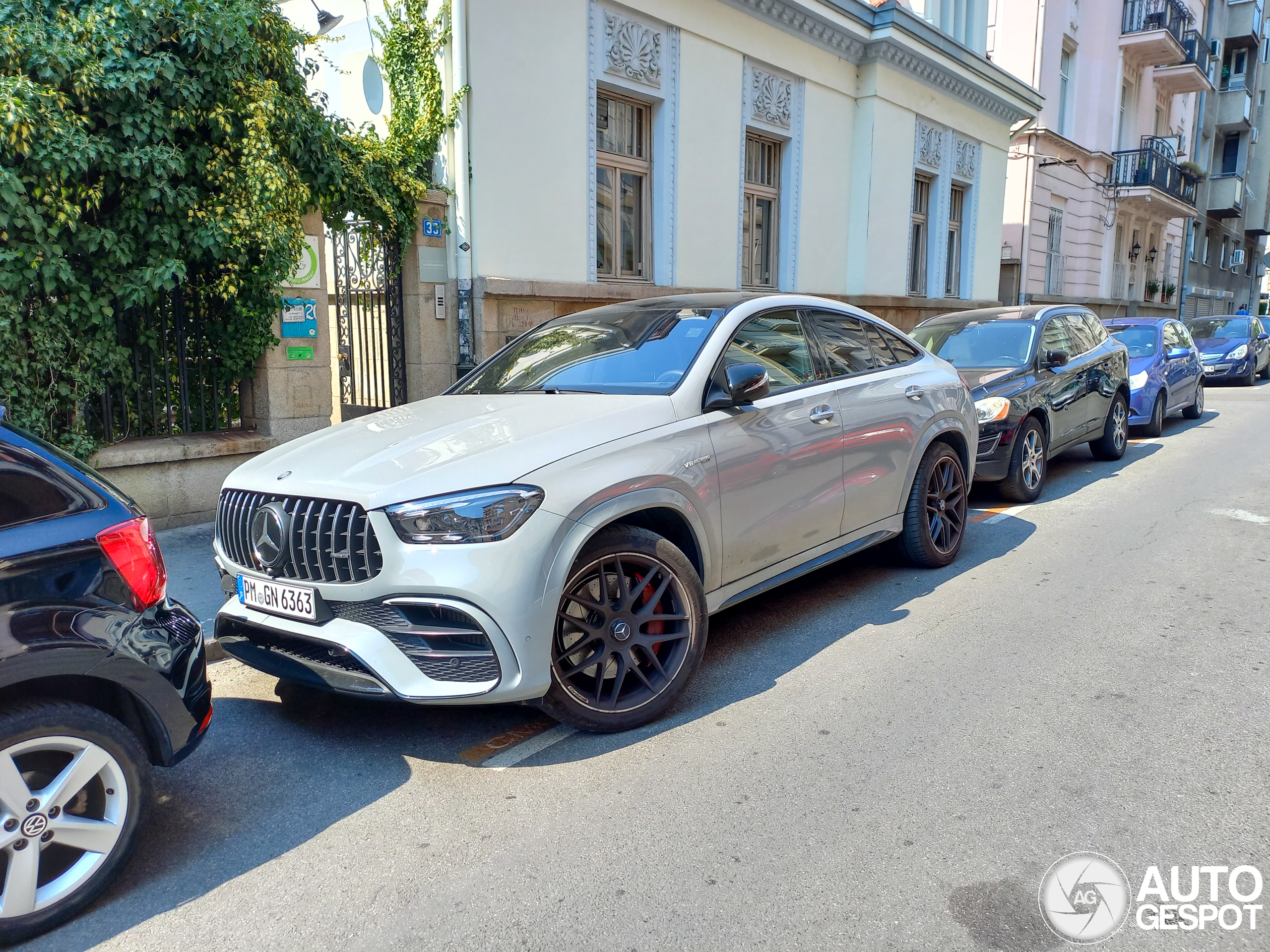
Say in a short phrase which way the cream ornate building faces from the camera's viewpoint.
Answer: facing the viewer and to the right of the viewer

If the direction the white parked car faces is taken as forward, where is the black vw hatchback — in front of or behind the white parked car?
in front

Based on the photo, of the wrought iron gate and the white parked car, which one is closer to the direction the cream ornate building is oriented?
the white parked car

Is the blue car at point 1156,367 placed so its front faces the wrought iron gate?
yes

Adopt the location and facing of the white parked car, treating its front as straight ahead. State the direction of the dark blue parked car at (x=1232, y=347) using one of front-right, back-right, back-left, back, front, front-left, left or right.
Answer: back

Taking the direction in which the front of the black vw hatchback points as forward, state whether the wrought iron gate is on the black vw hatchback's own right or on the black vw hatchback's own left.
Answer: on the black vw hatchback's own right

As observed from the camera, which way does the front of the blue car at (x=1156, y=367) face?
facing the viewer and to the left of the viewer

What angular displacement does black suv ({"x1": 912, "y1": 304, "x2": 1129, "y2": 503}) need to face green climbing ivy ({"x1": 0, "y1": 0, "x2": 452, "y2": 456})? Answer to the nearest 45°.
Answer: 0° — it already faces it

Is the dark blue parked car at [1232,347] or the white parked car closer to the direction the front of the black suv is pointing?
the white parked car

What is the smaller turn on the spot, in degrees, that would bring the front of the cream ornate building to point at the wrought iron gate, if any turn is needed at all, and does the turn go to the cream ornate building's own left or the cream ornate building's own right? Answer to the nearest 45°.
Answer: approximately 90° to the cream ornate building's own right

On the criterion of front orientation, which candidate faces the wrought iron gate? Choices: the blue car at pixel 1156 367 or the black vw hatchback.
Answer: the blue car
